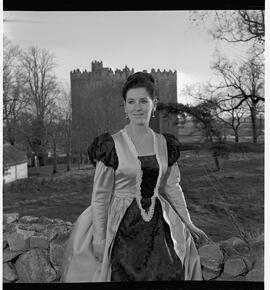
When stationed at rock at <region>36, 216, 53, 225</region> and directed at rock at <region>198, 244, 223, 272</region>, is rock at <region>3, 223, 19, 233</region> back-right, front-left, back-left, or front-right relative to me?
back-right

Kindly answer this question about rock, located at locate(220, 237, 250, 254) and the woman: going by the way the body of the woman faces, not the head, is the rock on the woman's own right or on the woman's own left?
on the woman's own left

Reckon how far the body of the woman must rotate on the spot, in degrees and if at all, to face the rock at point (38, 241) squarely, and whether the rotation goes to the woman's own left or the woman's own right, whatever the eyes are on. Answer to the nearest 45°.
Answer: approximately 135° to the woman's own right

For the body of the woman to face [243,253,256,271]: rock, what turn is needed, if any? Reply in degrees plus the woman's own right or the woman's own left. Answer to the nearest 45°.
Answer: approximately 45° to the woman's own left

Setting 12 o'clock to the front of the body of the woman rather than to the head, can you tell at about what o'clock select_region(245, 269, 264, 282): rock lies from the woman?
The rock is roughly at 10 o'clock from the woman.

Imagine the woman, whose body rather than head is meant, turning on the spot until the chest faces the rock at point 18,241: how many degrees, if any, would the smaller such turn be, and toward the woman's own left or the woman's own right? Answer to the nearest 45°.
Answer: approximately 135° to the woman's own right

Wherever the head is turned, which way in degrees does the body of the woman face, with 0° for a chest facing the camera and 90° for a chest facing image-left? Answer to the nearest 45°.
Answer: approximately 315°

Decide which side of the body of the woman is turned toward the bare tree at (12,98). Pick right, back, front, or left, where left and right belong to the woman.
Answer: back
